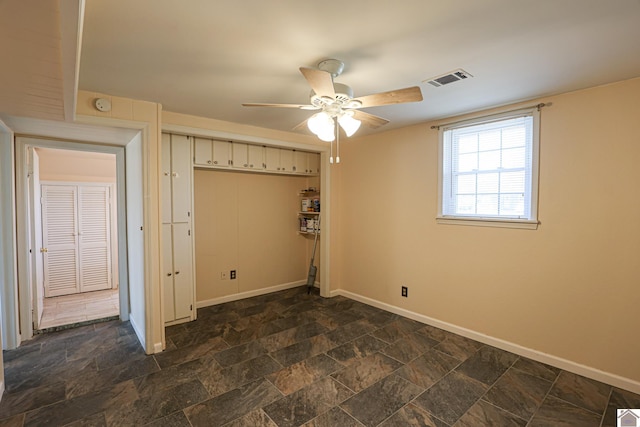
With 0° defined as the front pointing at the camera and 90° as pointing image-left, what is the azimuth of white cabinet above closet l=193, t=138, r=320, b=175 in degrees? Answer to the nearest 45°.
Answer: approximately 315°

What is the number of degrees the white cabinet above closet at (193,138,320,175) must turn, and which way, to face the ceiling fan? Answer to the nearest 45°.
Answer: approximately 45° to its right

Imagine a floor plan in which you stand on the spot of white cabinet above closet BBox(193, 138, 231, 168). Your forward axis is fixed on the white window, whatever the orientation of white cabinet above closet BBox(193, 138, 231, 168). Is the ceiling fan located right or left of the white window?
right
